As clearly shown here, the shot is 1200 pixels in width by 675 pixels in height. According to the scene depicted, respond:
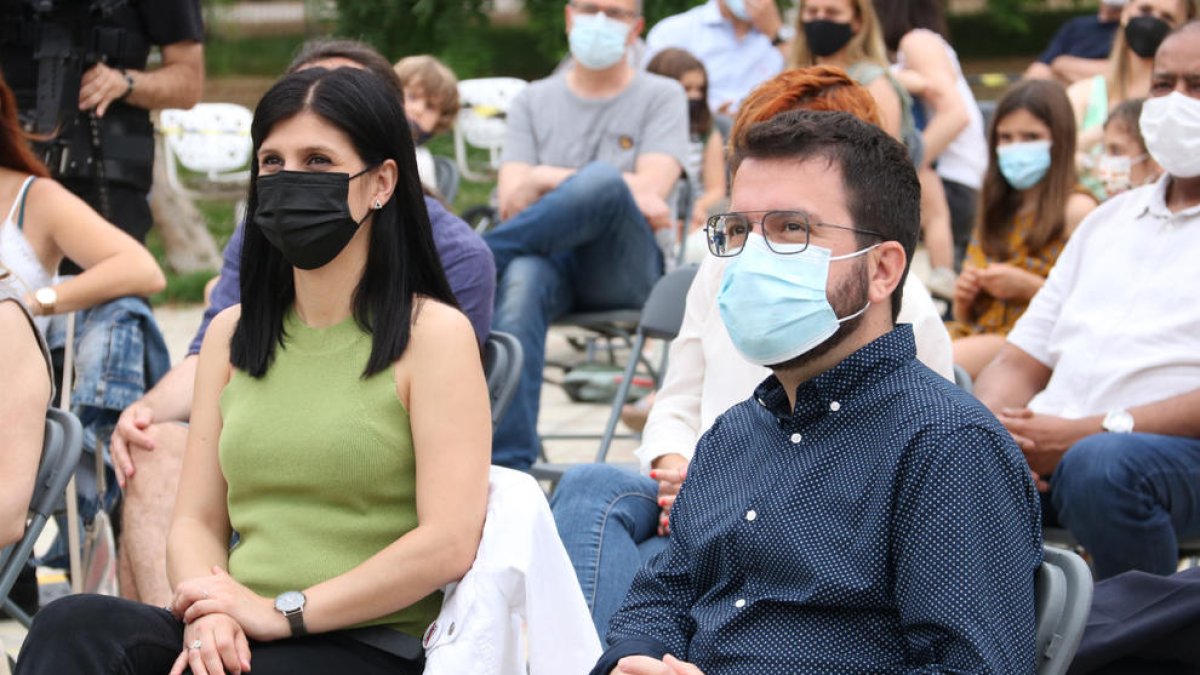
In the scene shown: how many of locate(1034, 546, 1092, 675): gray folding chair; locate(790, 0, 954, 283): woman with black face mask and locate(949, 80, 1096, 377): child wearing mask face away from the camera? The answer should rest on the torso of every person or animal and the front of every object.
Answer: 0

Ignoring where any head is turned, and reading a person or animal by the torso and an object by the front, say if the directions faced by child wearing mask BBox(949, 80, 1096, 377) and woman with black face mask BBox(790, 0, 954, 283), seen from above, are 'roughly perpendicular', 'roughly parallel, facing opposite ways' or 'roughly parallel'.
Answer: roughly parallel

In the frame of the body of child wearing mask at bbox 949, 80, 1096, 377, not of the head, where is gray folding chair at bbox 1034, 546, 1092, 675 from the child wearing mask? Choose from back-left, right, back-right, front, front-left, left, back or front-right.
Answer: front-left

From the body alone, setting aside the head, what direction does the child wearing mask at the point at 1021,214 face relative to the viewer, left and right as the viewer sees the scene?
facing the viewer and to the left of the viewer

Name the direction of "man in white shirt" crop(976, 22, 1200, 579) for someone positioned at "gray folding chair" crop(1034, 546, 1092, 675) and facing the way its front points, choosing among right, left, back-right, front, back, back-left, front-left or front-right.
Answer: back-right

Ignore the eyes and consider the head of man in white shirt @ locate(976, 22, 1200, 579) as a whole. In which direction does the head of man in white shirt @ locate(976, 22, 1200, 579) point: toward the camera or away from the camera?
toward the camera

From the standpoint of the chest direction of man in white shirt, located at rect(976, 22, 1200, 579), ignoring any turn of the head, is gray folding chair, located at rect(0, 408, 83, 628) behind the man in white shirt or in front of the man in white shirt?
in front

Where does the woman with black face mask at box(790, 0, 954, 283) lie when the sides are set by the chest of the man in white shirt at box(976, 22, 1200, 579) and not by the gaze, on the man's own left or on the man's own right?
on the man's own right

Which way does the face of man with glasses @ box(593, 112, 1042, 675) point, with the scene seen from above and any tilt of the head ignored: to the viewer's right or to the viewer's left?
to the viewer's left

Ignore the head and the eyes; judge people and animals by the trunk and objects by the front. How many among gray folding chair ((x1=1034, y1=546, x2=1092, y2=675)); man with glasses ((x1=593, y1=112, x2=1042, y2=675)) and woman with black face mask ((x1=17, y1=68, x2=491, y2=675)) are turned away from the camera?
0

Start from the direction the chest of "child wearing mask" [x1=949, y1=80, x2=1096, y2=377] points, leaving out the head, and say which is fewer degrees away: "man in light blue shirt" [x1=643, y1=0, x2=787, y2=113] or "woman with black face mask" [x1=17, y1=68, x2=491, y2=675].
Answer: the woman with black face mask

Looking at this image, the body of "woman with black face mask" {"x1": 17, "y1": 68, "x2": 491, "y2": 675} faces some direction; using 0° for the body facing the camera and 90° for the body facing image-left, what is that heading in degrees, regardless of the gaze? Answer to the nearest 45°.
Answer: approximately 45°

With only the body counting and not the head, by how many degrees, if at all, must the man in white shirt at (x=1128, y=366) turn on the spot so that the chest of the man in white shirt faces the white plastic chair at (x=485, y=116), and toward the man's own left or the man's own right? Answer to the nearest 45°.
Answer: approximately 90° to the man's own right

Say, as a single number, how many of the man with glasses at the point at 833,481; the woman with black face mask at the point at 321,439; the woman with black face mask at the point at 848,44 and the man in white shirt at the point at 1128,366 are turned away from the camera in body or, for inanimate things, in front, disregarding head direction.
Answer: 0
